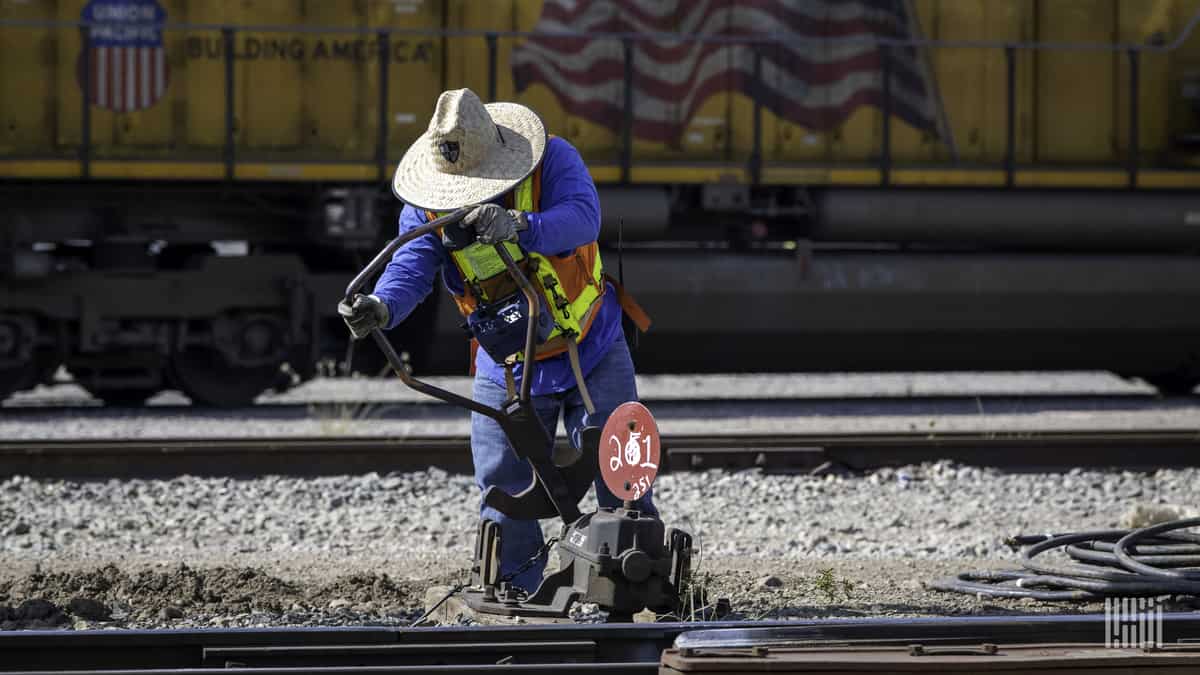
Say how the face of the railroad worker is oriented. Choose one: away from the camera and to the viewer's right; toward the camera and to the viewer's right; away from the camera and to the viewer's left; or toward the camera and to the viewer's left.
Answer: toward the camera and to the viewer's left

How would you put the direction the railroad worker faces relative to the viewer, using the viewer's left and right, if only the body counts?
facing the viewer and to the left of the viewer

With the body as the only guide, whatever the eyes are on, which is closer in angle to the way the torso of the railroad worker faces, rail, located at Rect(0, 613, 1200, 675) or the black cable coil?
the rail

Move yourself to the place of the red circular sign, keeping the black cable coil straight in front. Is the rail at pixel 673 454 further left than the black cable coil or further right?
left

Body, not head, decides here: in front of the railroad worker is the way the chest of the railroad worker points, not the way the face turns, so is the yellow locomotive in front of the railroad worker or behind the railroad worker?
behind

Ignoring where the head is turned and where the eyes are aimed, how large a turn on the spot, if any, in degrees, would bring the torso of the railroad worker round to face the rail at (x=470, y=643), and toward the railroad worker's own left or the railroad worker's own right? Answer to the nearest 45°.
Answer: approximately 45° to the railroad worker's own left
